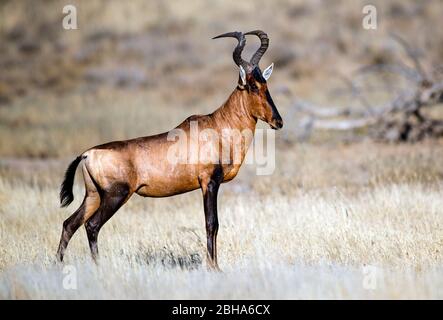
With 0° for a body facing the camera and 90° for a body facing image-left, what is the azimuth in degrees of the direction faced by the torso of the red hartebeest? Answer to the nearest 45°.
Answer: approximately 270°
